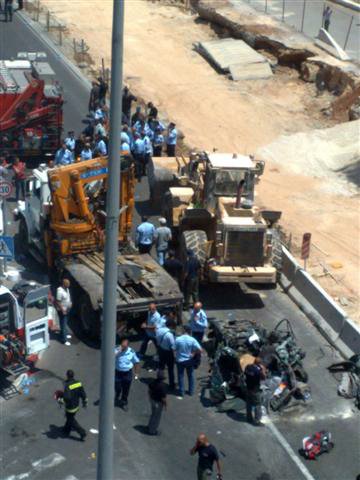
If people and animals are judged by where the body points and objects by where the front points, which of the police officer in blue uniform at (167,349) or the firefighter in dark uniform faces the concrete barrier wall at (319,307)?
the police officer in blue uniform

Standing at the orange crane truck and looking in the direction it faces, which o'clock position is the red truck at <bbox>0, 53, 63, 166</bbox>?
The red truck is roughly at 1 o'clock from the orange crane truck.

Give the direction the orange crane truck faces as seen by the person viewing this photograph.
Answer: facing away from the viewer and to the left of the viewer
